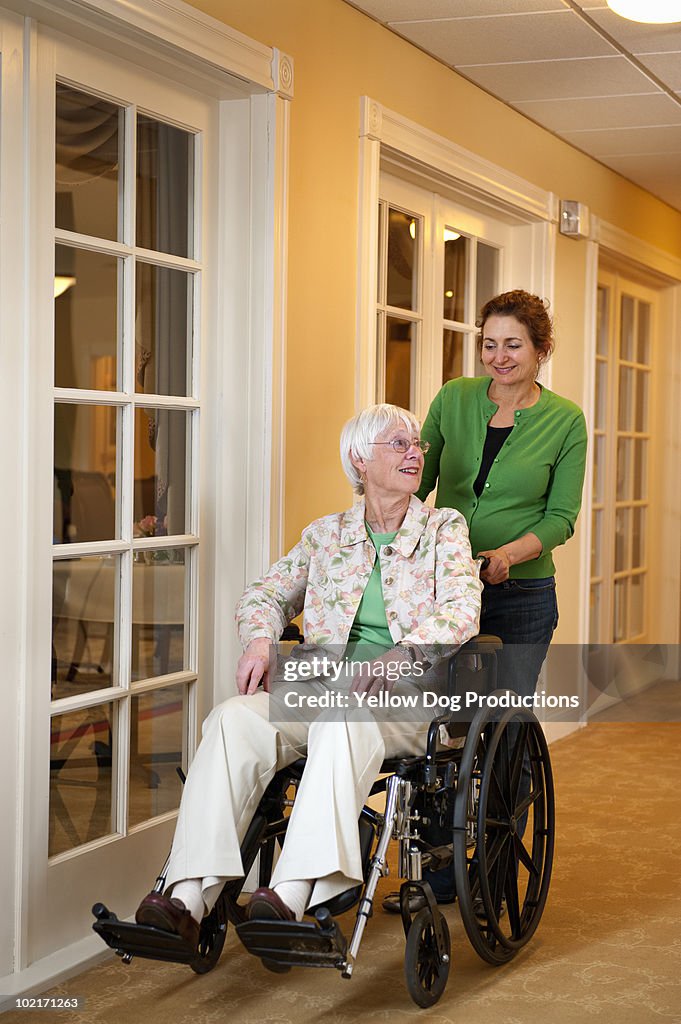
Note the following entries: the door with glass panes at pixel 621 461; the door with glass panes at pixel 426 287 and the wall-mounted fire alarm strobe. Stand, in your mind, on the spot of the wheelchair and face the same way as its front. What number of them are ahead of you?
0

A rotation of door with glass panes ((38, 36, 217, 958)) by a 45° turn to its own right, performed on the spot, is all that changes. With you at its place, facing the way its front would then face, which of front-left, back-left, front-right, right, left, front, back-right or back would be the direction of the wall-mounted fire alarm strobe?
back-left

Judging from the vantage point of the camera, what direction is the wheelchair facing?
facing the viewer and to the left of the viewer

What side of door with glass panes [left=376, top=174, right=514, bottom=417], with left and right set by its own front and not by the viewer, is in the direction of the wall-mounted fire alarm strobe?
left

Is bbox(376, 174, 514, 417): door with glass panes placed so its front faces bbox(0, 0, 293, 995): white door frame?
no

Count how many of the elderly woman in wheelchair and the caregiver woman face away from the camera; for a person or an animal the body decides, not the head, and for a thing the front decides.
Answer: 0

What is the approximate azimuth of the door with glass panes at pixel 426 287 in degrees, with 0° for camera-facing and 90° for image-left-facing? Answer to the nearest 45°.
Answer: approximately 315°

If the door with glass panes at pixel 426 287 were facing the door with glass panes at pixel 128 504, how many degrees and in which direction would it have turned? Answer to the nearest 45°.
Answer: approximately 90° to its right

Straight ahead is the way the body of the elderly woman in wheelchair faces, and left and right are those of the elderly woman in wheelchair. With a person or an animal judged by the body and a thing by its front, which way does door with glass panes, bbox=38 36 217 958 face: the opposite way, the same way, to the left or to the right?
to the left

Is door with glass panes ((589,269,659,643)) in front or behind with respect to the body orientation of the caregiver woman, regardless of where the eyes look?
behind

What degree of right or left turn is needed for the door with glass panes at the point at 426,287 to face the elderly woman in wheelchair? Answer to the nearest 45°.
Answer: approximately 45° to its right

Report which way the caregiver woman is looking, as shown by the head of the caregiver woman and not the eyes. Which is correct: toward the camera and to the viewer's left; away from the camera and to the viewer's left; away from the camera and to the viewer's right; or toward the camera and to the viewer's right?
toward the camera and to the viewer's left

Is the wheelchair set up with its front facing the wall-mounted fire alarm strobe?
no

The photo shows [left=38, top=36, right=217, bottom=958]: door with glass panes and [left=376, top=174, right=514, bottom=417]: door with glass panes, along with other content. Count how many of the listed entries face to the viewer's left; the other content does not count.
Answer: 0

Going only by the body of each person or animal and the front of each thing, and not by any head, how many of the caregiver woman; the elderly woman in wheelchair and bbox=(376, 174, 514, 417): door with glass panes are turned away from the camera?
0

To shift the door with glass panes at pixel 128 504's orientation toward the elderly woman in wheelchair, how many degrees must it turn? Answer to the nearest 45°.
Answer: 0° — it already faces them
